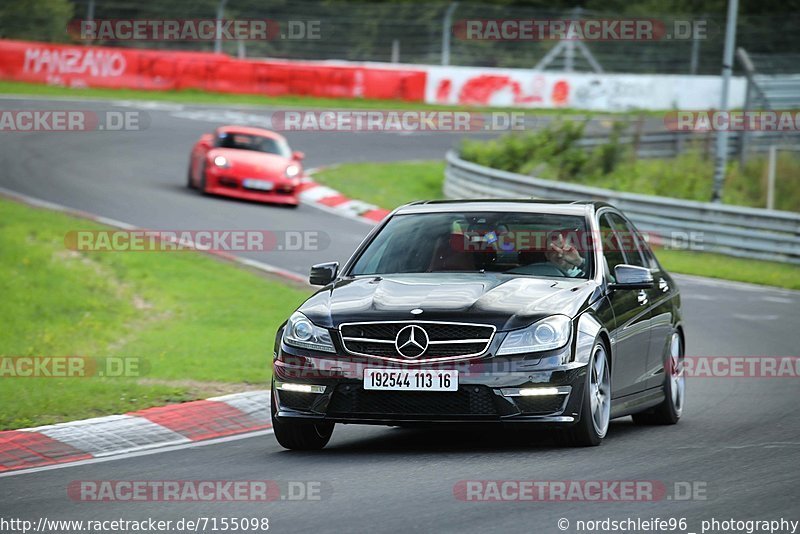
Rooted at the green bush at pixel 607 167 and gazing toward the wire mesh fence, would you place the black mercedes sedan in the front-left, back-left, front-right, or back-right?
back-left

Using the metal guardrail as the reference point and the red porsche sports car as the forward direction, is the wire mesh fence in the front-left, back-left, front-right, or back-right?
front-right

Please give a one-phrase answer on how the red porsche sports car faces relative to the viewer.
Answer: facing the viewer

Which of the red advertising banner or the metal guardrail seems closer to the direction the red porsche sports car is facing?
the metal guardrail

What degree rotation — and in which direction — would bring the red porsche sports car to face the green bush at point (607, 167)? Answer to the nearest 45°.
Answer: approximately 135° to its left

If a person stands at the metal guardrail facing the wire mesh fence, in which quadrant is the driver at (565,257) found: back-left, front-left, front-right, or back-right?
back-left

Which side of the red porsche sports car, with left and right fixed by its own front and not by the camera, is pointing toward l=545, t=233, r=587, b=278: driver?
front

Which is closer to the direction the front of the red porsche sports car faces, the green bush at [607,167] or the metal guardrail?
the metal guardrail

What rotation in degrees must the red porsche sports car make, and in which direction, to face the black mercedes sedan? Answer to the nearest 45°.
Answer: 0° — it already faces it

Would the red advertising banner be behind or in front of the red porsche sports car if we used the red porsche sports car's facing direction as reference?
behind

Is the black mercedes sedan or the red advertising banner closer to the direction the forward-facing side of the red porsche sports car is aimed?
the black mercedes sedan

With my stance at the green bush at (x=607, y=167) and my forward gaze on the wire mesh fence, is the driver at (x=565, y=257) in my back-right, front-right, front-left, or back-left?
back-left

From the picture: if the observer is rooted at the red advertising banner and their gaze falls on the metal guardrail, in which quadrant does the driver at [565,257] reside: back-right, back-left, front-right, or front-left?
front-right

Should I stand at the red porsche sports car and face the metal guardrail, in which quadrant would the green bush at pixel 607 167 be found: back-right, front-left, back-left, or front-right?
front-left

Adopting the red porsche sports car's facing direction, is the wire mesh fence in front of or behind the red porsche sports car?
behind

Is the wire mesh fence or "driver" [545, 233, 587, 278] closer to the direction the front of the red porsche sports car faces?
the driver
